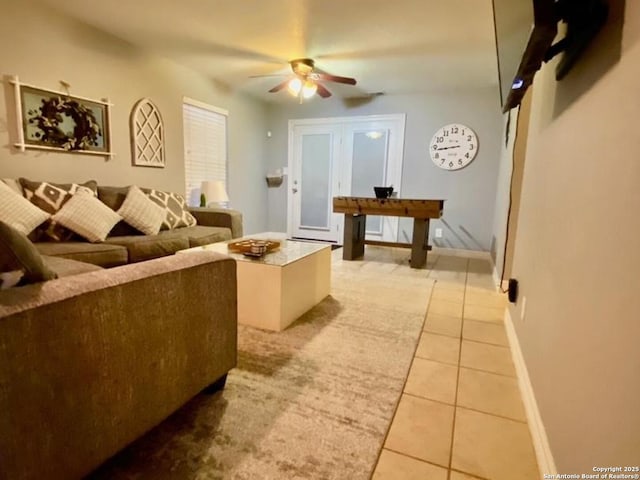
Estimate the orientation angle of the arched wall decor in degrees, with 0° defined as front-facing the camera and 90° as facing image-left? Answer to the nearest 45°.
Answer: approximately 315°

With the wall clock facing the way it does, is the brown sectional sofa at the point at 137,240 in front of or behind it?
in front

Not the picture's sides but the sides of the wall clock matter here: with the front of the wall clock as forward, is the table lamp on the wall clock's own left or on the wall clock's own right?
on the wall clock's own right

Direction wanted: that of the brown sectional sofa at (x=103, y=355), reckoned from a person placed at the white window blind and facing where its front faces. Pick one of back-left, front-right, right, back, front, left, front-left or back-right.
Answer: front-right

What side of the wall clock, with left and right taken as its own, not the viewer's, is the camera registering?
front

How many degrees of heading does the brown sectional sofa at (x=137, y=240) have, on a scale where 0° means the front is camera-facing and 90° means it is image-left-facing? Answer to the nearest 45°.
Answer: approximately 315°

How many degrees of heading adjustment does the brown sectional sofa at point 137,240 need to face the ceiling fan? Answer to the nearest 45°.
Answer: approximately 45° to its left

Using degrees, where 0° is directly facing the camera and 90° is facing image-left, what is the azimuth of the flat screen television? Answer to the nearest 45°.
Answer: approximately 45°

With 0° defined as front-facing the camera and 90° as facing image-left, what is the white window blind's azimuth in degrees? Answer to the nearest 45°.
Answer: approximately 315°

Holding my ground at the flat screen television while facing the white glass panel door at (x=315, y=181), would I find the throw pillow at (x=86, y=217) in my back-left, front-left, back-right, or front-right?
front-left

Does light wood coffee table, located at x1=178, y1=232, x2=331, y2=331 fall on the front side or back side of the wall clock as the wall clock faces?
on the front side

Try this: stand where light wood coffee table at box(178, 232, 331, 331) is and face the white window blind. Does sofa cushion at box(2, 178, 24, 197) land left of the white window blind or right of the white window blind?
left

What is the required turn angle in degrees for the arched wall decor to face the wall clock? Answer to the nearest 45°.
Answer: approximately 45° to its left

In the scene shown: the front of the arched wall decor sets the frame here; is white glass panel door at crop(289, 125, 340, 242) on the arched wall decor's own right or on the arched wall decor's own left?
on the arched wall decor's own left

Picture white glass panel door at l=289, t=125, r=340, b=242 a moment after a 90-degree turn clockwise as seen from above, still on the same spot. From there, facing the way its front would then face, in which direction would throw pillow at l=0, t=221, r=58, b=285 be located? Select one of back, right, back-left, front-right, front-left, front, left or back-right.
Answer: left

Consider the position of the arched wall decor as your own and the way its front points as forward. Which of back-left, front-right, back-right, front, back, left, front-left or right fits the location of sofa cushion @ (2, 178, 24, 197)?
right

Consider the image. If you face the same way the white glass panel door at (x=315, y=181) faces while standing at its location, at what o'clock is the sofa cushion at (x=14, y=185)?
The sofa cushion is roughly at 1 o'clock from the white glass panel door.
